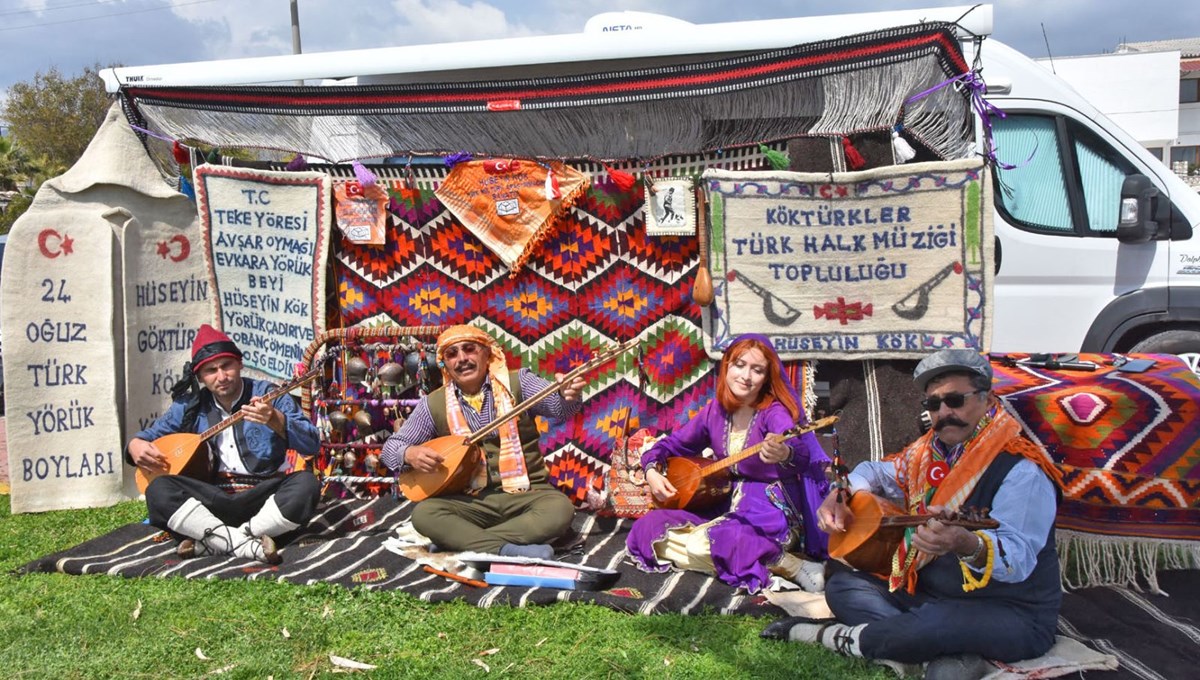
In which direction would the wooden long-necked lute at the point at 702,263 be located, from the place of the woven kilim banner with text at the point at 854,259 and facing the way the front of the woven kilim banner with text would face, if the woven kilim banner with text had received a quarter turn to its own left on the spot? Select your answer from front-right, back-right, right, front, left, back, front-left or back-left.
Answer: back

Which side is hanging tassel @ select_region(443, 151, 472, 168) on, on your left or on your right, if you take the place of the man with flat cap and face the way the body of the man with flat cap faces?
on your right

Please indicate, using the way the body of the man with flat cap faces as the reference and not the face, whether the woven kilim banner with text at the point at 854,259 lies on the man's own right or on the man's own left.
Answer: on the man's own right

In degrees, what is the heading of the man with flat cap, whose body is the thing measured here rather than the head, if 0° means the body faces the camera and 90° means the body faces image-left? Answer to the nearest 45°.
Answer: approximately 45°

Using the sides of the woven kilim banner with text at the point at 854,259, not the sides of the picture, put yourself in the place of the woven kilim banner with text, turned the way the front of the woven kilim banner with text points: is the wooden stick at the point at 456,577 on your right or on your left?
on your right

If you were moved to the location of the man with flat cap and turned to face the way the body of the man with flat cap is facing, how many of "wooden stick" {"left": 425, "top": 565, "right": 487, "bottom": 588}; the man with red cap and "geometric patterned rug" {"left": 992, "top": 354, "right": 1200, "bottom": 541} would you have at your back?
1

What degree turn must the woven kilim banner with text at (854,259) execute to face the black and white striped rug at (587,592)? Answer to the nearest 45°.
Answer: approximately 45° to its right

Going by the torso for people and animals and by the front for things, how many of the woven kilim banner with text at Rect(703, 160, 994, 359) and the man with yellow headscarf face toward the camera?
2

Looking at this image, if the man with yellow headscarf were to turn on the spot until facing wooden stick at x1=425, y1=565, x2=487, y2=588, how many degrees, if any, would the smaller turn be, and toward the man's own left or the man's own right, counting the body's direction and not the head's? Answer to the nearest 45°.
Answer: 0° — they already face it
